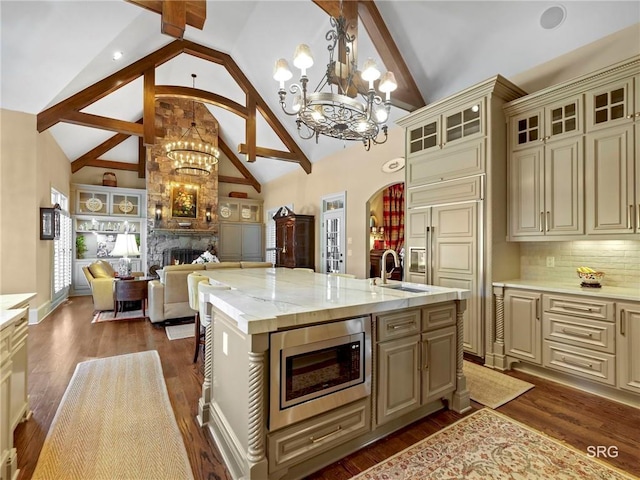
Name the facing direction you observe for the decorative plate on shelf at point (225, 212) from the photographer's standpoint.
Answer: facing the viewer

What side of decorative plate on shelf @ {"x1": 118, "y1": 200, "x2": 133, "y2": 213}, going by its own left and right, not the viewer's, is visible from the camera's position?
front

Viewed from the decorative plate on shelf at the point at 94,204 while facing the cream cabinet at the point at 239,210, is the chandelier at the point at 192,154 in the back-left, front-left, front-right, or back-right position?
front-right

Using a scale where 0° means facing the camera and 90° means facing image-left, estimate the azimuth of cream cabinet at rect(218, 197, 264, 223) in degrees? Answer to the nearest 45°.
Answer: approximately 0°

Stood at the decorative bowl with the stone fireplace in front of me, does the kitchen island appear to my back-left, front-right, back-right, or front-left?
front-left

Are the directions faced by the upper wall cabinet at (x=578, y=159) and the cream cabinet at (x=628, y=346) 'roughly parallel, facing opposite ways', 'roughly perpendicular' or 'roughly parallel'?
roughly parallel

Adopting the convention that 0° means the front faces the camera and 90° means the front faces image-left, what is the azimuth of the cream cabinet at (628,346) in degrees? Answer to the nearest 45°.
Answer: approximately 45°

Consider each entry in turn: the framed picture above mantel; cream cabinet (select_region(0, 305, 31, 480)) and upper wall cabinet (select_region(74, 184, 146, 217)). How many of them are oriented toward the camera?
2

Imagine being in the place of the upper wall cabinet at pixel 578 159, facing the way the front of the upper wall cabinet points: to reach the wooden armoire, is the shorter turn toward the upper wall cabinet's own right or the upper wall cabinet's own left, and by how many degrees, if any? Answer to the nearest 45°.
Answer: approximately 45° to the upper wall cabinet's own right

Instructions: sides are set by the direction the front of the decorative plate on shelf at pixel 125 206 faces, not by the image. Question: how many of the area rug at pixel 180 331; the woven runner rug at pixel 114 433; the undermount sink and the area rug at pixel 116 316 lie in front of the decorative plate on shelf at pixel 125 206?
4

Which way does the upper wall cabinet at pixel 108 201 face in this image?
toward the camera

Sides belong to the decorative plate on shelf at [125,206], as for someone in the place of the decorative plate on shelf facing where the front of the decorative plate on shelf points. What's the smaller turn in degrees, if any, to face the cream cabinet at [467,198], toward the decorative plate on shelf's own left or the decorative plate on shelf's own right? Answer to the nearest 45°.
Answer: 0° — it already faces it

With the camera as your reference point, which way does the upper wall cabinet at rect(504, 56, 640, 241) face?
facing the viewer and to the left of the viewer

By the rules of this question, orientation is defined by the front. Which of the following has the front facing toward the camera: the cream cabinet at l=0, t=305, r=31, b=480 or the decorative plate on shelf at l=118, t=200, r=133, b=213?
the decorative plate on shelf

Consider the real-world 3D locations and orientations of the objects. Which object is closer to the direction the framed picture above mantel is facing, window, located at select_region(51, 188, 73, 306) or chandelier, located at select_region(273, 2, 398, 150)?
the chandelier

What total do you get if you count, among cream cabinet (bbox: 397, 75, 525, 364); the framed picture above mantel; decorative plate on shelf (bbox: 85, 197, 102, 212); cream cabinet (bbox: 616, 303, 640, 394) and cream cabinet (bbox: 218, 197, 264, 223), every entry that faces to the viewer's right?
0

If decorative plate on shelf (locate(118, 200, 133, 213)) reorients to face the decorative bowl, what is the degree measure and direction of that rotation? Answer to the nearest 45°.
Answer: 0° — it already faces it

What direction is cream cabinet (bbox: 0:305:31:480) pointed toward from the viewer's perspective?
to the viewer's right

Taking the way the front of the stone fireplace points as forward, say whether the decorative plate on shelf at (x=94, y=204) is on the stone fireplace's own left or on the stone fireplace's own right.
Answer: on the stone fireplace's own right

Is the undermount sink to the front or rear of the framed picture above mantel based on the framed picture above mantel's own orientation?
to the front
